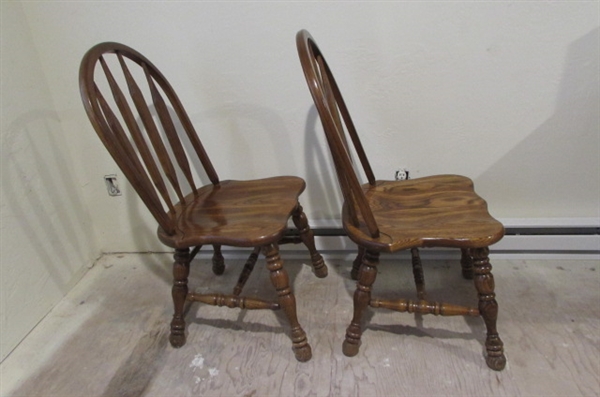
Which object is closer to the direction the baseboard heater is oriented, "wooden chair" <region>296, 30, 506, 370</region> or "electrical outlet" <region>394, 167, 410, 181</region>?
the wooden chair

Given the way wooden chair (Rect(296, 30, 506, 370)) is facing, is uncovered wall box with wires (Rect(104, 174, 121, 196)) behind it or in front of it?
behind

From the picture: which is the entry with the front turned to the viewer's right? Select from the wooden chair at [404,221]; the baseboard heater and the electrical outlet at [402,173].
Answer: the wooden chair

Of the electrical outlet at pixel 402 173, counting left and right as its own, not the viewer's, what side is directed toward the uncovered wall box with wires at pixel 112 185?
right

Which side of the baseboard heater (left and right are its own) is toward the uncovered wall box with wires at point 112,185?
right

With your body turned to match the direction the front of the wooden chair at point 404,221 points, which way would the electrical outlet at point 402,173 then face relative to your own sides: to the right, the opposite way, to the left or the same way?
to the right

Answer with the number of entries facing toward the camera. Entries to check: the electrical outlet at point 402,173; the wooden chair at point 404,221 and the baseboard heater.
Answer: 2

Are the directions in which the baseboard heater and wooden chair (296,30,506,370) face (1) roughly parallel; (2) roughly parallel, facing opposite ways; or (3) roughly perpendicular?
roughly perpendicular

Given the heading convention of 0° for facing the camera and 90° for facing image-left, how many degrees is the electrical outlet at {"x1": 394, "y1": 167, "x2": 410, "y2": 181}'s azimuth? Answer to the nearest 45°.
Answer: approximately 0°

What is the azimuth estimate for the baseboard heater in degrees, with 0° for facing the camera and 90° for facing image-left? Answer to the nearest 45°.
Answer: approximately 0°

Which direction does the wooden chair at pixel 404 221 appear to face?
to the viewer's right
